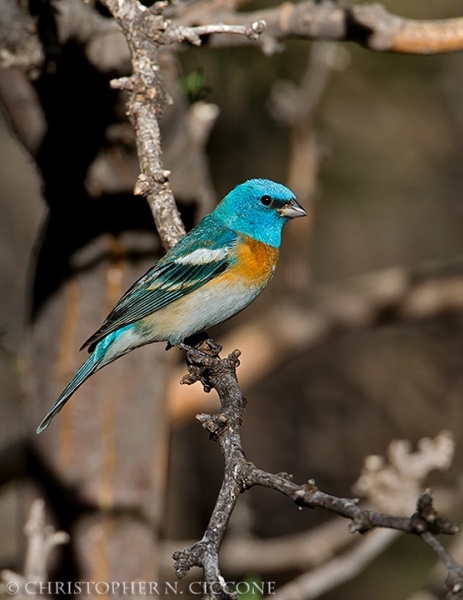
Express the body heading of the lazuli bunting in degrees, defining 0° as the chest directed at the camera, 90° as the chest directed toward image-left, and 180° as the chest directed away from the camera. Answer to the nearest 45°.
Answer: approximately 270°

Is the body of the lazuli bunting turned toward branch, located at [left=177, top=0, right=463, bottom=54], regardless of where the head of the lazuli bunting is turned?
no
